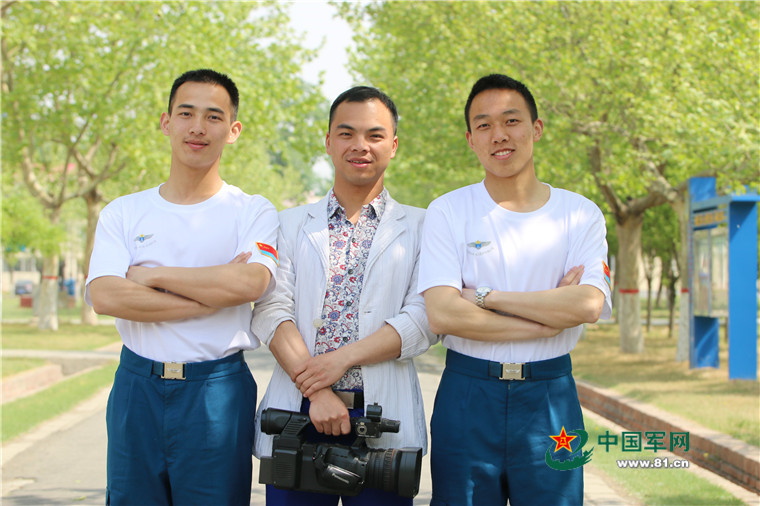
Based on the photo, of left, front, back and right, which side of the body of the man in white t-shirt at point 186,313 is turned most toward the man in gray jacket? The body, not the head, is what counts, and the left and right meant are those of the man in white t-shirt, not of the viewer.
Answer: left

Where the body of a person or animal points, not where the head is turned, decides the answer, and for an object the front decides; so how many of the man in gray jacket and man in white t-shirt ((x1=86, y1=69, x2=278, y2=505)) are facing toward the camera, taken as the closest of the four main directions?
2

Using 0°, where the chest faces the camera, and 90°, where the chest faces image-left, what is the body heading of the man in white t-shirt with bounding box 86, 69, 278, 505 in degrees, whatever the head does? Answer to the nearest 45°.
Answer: approximately 0°

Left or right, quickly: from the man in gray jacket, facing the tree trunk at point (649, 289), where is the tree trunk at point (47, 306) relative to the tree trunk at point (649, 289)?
left

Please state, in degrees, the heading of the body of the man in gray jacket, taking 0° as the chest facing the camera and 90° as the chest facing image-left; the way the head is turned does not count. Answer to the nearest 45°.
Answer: approximately 0°

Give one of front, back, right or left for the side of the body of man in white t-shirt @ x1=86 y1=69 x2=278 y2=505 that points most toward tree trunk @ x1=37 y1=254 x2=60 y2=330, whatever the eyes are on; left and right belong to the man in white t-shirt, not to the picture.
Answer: back

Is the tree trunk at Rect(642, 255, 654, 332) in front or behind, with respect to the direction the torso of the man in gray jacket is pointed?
behind

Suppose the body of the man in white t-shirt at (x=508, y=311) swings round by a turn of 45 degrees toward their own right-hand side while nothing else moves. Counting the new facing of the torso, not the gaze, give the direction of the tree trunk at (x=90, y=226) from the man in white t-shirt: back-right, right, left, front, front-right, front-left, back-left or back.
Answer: right

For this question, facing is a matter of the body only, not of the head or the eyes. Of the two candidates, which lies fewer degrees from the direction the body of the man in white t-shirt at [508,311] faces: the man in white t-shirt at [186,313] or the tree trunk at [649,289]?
the man in white t-shirt
